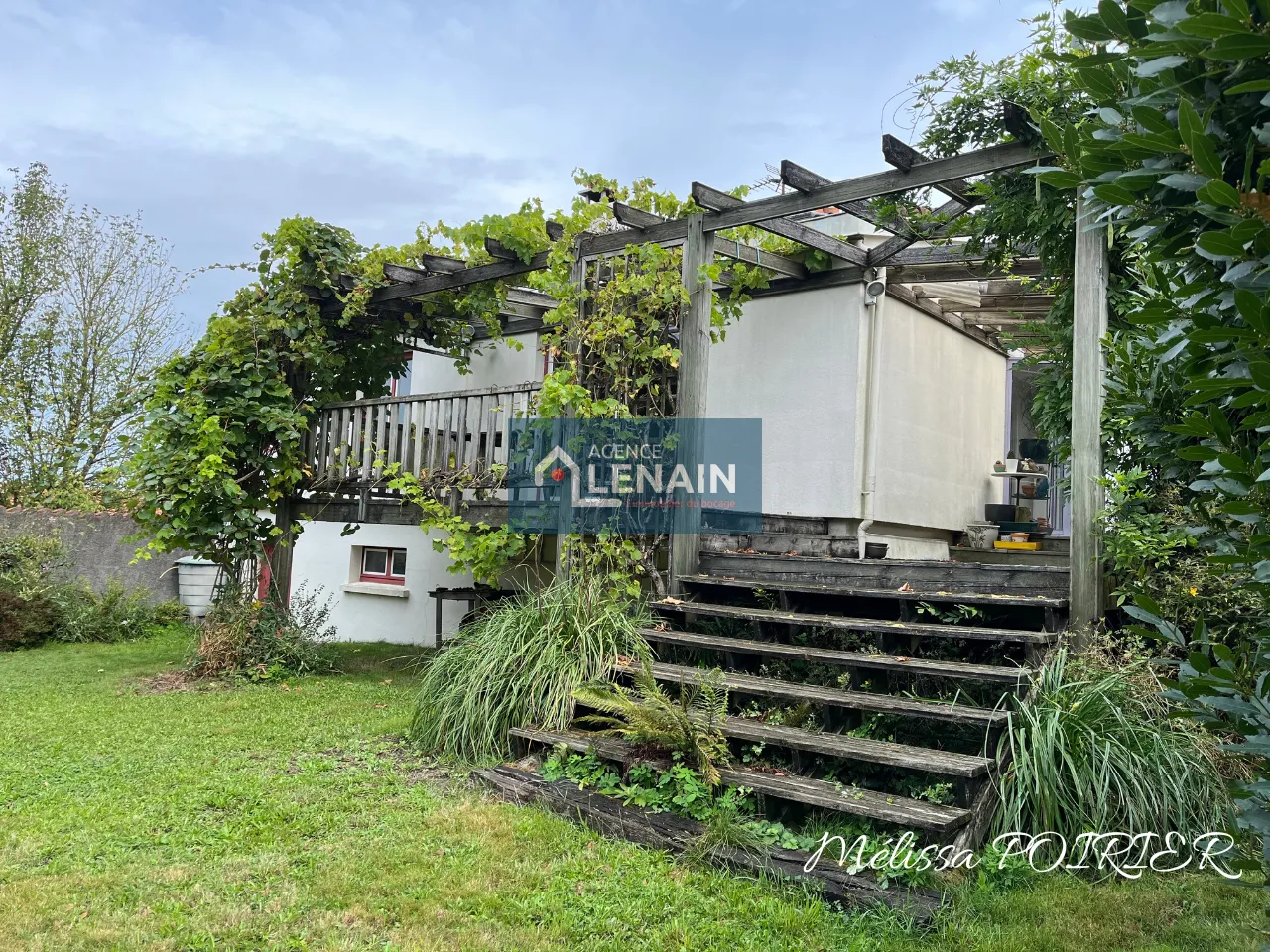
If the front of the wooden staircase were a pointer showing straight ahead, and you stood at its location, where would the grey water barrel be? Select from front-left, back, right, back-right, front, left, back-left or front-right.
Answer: right

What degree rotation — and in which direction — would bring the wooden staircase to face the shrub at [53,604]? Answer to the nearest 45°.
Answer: approximately 90° to its right

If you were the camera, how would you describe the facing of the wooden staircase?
facing the viewer and to the left of the viewer

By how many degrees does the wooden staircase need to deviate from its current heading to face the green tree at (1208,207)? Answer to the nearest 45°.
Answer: approximately 45° to its left

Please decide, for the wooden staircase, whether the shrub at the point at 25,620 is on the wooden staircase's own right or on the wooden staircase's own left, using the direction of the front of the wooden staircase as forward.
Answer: on the wooden staircase's own right

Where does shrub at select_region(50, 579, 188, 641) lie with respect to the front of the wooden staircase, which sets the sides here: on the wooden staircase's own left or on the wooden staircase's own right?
on the wooden staircase's own right

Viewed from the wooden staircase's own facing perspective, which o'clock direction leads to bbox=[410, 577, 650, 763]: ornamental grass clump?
The ornamental grass clump is roughly at 2 o'clock from the wooden staircase.
